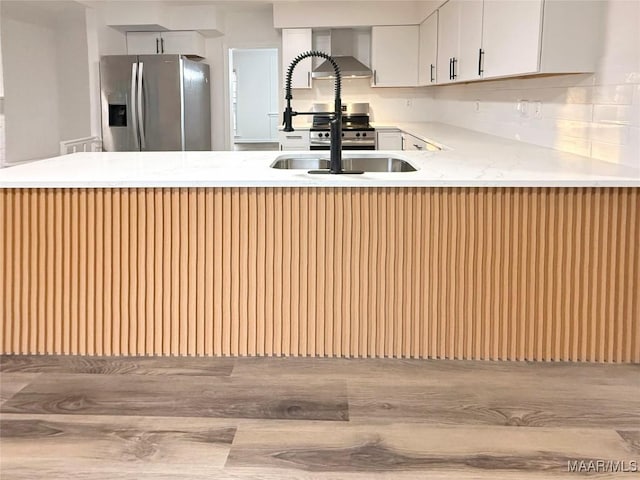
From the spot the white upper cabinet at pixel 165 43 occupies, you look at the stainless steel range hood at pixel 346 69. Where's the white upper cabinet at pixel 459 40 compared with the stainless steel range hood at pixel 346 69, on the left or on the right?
right

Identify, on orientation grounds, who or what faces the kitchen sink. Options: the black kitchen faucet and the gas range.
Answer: the gas range

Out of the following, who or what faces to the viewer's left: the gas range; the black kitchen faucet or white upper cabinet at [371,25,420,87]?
the black kitchen faucet

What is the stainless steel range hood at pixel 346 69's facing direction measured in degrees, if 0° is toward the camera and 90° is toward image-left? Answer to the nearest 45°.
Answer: approximately 0°

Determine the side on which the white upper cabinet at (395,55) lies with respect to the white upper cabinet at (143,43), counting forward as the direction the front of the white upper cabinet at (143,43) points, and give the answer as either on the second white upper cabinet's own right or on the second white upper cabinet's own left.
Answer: on the second white upper cabinet's own left

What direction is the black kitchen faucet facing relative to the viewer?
to the viewer's left

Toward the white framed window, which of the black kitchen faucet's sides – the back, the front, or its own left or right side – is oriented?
right

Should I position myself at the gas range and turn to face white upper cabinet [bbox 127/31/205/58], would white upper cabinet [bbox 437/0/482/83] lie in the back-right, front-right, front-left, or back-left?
back-left
